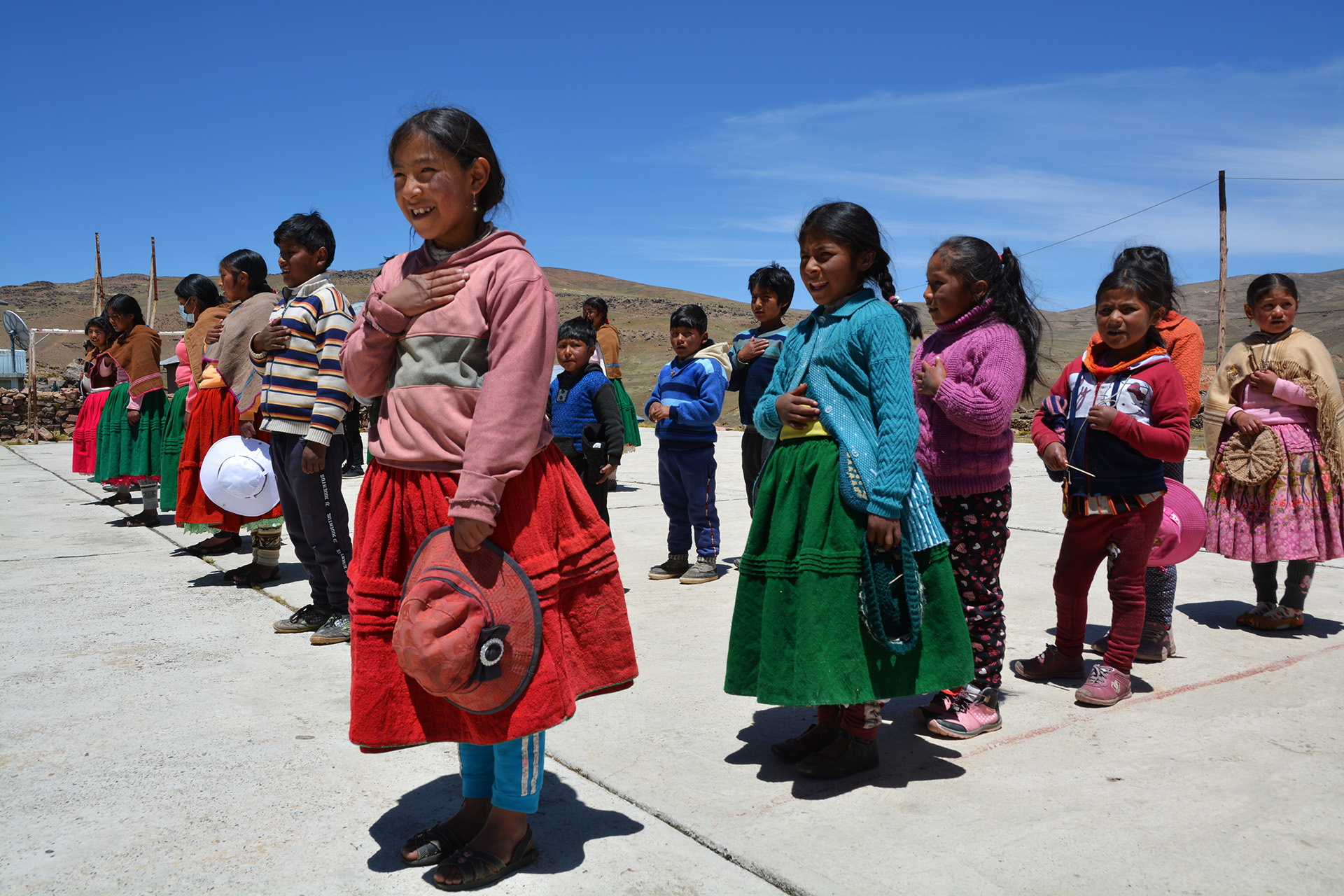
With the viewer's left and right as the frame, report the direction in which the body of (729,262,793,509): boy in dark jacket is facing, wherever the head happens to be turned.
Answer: facing the viewer and to the left of the viewer

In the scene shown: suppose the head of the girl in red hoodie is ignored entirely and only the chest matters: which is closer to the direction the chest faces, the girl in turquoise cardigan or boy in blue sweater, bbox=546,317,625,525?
the girl in turquoise cardigan

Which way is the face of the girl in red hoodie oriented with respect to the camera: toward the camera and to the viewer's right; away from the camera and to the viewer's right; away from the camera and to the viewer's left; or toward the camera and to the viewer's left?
toward the camera and to the viewer's left

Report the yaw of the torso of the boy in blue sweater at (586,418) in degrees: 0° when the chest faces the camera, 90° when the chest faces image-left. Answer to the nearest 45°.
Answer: approximately 45°

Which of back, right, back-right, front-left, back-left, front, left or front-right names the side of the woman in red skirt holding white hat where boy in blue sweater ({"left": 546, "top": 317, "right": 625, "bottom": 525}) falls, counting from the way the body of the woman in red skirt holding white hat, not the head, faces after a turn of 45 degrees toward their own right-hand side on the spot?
back

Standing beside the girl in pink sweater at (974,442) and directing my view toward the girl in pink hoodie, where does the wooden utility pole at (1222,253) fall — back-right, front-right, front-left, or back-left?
back-right

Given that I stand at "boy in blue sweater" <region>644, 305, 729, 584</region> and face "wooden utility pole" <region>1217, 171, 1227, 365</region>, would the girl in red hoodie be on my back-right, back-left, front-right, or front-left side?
back-right

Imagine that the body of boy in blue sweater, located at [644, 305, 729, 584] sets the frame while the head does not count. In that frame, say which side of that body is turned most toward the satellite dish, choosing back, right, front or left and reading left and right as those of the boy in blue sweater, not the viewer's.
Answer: right
